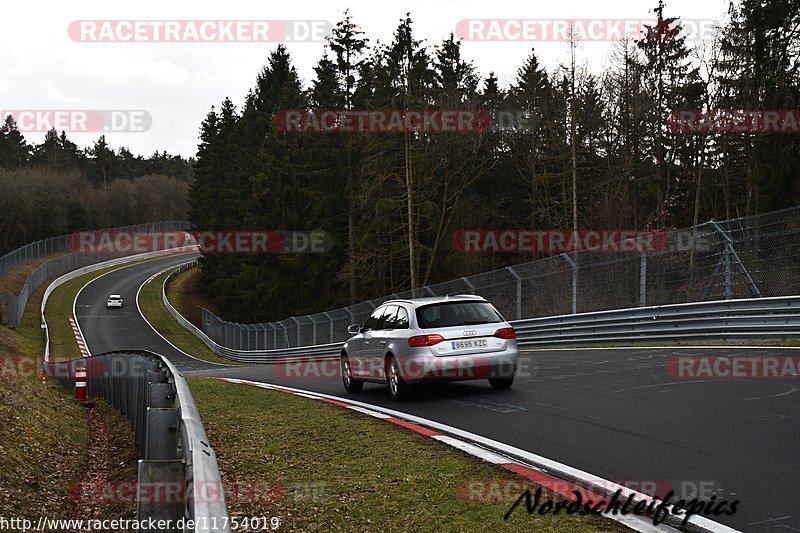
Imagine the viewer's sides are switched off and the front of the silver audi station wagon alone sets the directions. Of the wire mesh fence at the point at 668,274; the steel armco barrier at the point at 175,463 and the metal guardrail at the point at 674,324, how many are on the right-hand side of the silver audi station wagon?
2

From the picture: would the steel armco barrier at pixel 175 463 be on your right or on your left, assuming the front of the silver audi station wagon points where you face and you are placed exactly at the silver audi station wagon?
on your left

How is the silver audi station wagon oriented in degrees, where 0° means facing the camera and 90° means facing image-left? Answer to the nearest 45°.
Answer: approximately 135°

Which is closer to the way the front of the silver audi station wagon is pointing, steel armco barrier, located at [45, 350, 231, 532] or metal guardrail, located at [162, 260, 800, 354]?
the metal guardrail

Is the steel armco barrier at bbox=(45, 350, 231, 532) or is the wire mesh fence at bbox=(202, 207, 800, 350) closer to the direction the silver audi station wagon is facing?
the wire mesh fence
